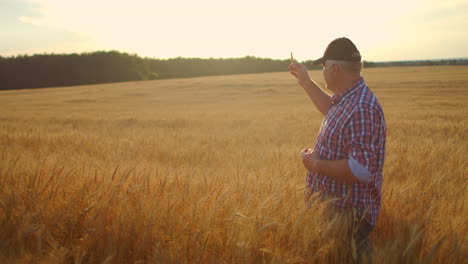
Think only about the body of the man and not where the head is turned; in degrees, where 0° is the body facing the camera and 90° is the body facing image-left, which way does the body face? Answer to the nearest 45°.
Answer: approximately 90°
